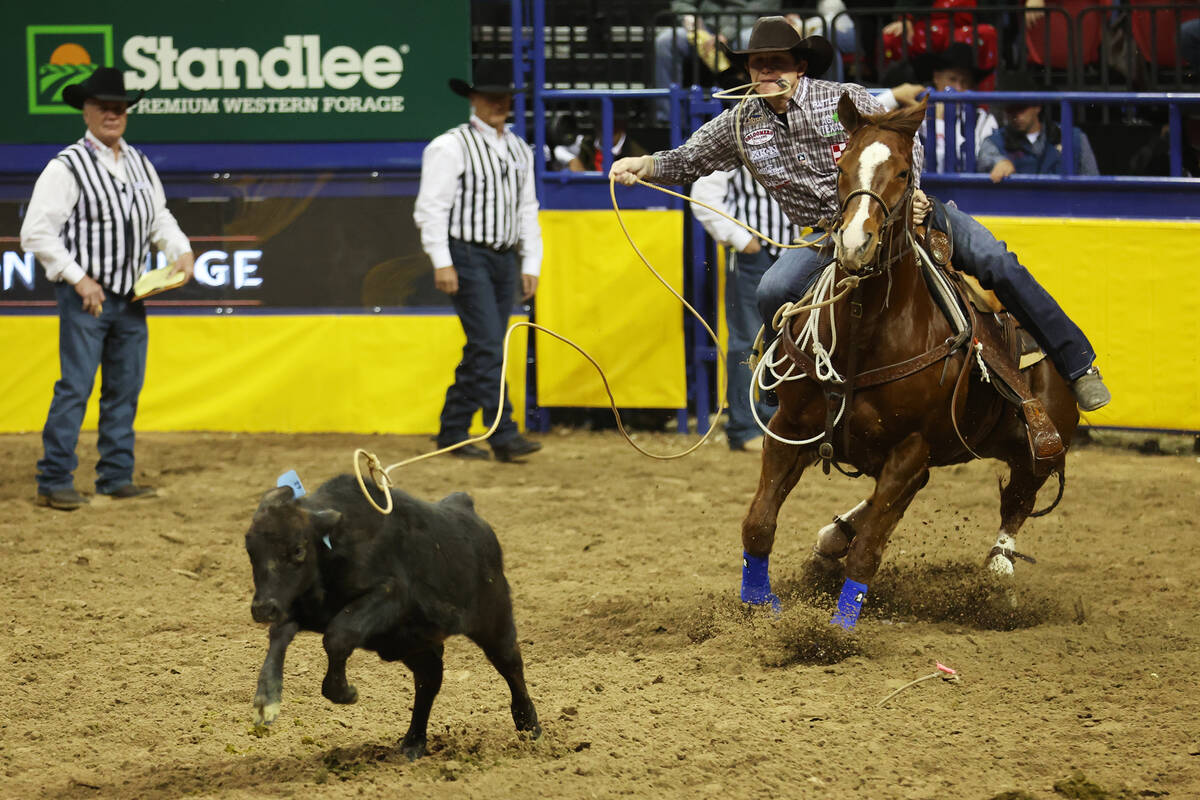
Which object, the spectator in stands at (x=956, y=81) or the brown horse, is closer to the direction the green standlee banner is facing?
the brown horse

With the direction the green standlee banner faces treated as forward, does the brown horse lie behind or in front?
in front

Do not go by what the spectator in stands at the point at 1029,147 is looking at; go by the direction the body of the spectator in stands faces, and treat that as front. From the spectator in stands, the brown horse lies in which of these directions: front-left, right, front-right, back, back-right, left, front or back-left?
front

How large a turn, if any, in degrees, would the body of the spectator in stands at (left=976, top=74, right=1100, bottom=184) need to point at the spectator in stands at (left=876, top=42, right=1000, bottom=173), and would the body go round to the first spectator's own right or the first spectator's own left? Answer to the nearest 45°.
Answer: approximately 135° to the first spectator's own right

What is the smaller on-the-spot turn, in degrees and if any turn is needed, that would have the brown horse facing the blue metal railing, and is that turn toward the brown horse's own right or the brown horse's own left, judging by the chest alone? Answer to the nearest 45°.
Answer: approximately 135° to the brown horse's own right

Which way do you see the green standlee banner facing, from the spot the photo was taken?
facing the viewer

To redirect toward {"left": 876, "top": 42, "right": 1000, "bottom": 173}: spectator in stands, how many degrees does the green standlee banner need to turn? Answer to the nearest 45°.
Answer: approximately 90° to its left

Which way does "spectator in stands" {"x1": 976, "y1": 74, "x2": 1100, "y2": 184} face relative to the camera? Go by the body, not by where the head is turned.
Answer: toward the camera

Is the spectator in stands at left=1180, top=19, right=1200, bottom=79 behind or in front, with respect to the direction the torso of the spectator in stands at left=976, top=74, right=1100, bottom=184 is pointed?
behind

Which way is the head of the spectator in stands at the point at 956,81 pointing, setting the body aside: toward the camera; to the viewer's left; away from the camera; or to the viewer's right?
toward the camera
